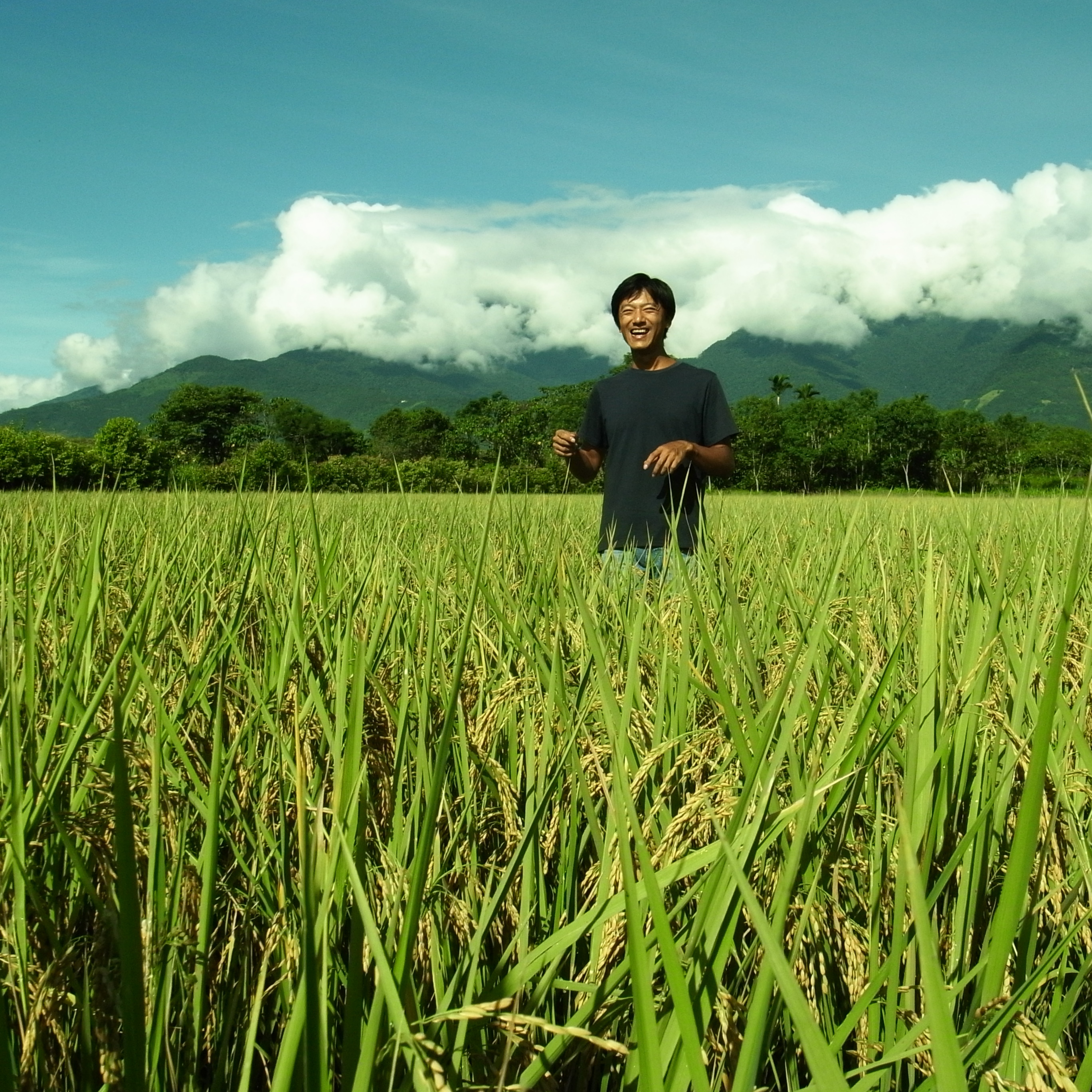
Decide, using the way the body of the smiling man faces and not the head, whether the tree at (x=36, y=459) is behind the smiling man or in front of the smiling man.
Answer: behind

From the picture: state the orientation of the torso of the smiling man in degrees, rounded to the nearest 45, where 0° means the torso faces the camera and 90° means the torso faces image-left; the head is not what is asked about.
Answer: approximately 0°
